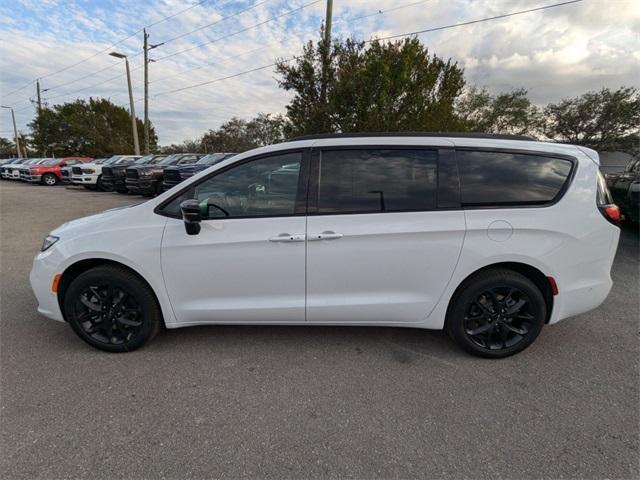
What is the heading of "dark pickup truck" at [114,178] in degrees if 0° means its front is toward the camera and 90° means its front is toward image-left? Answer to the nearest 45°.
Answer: approximately 45°

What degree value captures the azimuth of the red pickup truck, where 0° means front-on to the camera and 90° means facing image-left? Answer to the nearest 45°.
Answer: approximately 45°

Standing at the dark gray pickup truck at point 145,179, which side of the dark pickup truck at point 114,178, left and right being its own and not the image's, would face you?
left

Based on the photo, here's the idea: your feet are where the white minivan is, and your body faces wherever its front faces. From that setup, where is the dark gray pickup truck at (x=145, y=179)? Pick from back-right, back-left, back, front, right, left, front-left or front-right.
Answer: front-right

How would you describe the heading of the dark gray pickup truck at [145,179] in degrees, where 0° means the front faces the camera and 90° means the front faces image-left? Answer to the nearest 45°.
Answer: approximately 45°

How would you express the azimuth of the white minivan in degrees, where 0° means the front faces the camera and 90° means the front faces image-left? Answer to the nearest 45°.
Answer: approximately 90°

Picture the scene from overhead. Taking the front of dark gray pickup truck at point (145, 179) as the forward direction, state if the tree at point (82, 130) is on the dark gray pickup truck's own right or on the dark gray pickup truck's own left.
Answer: on the dark gray pickup truck's own right

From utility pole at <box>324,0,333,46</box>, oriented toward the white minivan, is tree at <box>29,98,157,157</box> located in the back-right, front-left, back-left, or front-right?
back-right
